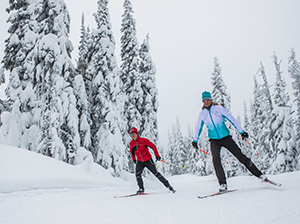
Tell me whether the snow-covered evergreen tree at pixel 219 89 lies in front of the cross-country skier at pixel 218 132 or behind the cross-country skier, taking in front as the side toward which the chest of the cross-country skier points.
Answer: behind

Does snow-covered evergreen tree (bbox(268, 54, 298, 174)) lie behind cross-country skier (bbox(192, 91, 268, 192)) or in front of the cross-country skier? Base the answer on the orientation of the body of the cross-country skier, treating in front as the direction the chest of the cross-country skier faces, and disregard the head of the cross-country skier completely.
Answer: behind

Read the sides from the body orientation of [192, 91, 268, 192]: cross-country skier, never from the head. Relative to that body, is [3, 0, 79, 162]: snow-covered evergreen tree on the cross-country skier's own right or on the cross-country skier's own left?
on the cross-country skier's own right

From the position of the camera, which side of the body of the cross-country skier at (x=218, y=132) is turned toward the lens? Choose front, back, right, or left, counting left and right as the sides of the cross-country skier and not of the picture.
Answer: front
